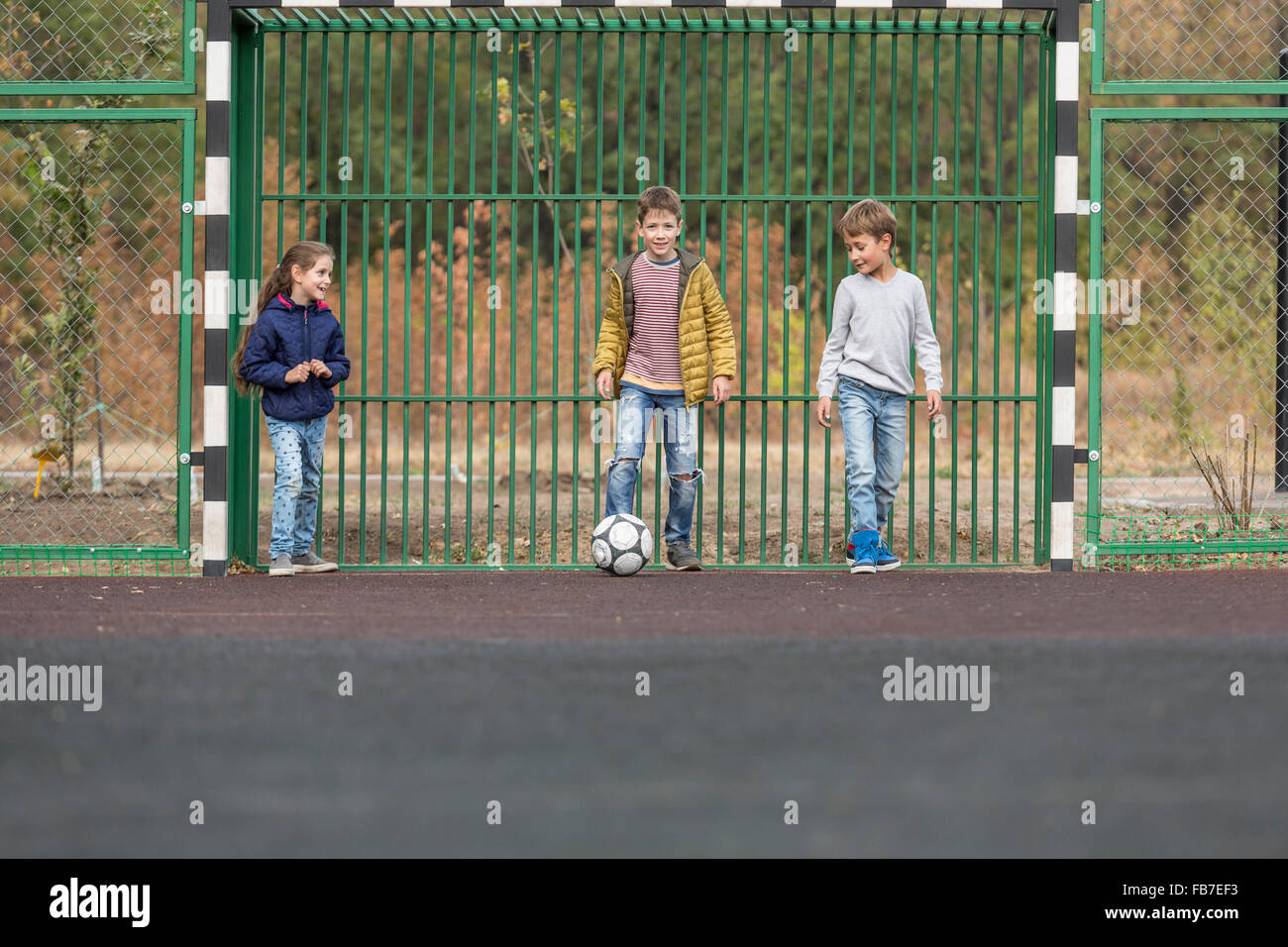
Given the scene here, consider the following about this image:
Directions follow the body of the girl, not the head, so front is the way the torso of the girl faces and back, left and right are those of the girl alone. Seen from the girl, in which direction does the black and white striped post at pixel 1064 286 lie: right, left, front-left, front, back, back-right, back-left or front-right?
front-left

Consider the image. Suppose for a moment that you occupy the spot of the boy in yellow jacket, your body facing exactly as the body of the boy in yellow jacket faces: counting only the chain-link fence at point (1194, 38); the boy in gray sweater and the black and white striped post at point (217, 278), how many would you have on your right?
1

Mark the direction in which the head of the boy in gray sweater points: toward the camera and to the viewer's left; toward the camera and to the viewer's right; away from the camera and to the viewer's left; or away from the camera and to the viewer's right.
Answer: toward the camera and to the viewer's left

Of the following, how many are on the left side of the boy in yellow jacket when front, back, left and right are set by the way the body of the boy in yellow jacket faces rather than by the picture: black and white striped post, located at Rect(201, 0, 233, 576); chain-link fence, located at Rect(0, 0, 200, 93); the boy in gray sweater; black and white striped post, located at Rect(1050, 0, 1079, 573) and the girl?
2

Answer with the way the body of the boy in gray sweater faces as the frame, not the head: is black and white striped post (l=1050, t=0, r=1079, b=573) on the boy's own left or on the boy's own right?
on the boy's own left

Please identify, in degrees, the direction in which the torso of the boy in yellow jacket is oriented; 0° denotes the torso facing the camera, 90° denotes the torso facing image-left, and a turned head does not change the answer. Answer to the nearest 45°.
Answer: approximately 0°

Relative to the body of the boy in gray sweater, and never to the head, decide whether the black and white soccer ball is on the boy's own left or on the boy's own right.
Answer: on the boy's own right

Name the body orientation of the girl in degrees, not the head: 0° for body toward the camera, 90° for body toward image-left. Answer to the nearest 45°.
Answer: approximately 315°

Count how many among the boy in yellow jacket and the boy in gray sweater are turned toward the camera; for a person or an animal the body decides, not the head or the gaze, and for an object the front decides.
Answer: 2

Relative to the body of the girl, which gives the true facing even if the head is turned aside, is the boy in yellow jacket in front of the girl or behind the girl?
in front
